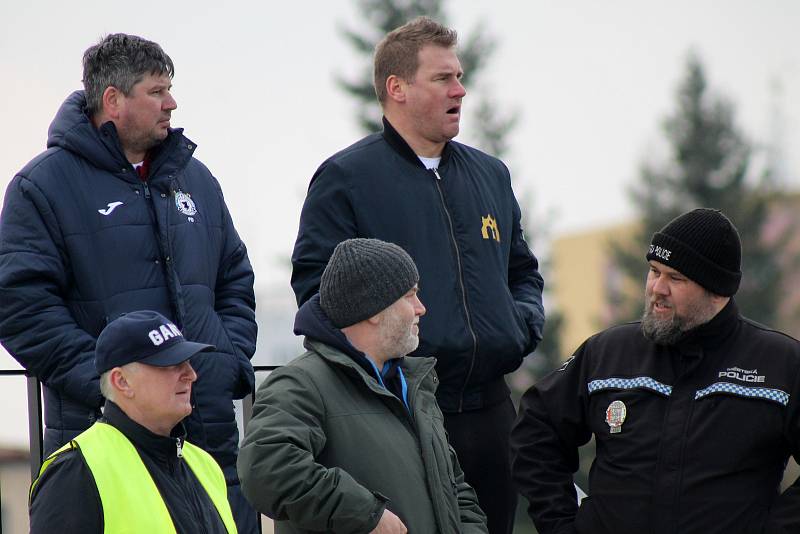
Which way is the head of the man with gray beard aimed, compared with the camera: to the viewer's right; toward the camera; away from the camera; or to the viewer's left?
to the viewer's right

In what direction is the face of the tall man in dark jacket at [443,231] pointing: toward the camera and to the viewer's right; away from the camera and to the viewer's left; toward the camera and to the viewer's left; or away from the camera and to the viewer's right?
toward the camera and to the viewer's right

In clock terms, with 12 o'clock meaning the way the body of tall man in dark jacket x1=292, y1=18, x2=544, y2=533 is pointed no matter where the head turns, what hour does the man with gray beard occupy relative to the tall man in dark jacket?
The man with gray beard is roughly at 2 o'clock from the tall man in dark jacket.

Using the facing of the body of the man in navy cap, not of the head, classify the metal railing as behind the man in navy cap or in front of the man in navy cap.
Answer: behind

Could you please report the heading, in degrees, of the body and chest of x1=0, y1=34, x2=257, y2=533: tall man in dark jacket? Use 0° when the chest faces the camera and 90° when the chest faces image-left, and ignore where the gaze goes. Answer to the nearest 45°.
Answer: approximately 315°

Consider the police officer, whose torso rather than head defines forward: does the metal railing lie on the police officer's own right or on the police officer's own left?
on the police officer's own right

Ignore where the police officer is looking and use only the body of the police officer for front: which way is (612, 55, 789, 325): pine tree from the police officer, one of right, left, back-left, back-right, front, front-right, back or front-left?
back

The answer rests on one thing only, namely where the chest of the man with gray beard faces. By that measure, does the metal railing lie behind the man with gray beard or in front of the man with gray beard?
behind

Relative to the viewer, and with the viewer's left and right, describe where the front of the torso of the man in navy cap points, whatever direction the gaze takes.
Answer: facing the viewer and to the right of the viewer

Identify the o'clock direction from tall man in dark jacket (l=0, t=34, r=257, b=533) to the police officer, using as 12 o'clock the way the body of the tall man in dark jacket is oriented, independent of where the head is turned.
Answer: The police officer is roughly at 11 o'clock from the tall man in dark jacket.

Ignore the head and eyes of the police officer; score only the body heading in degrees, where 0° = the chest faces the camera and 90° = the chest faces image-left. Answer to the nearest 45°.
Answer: approximately 0°
